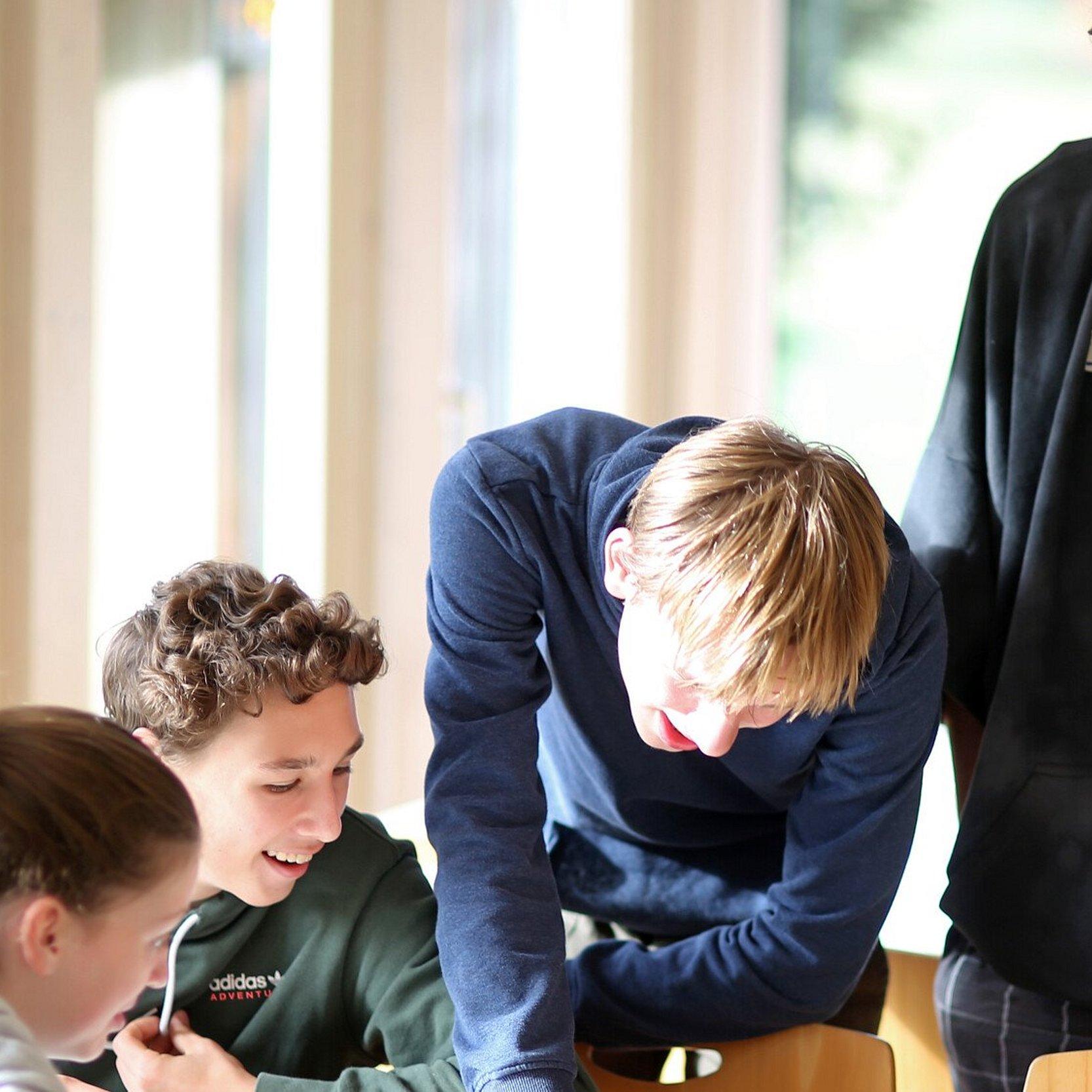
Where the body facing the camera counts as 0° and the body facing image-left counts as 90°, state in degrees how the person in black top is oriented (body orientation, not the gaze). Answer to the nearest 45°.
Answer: approximately 0°

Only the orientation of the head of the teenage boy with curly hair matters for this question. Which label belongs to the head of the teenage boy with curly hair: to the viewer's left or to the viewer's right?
to the viewer's right
